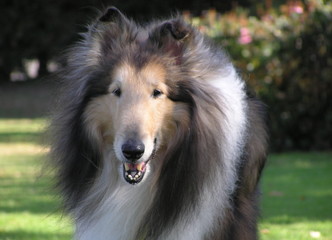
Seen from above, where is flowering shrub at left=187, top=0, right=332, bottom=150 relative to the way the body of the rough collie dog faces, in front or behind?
behind

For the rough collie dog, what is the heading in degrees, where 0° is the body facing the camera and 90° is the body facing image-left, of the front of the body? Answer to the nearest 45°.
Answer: approximately 45°

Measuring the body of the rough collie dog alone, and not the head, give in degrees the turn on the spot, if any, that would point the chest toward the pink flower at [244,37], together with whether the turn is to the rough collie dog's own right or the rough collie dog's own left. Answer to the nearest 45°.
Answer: approximately 135° to the rough collie dog's own right
